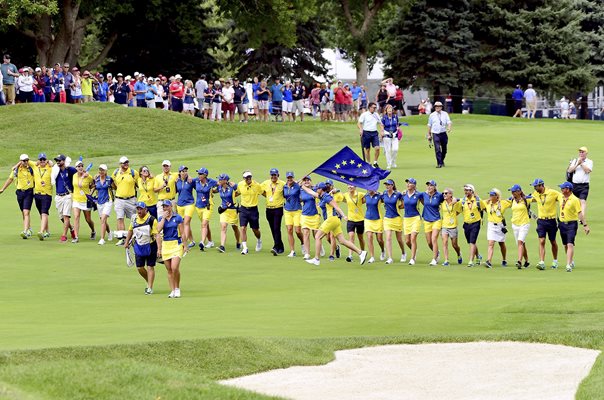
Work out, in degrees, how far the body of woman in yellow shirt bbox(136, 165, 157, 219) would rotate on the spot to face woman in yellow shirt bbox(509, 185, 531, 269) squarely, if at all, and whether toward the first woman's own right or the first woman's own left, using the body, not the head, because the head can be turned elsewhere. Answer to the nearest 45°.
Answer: approximately 45° to the first woman's own left

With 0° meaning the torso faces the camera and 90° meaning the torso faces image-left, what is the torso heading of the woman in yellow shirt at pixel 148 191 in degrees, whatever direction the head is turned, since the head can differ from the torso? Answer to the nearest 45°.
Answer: approximately 0°

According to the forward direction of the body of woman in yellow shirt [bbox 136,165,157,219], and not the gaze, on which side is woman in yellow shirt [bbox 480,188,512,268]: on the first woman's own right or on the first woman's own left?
on the first woman's own left

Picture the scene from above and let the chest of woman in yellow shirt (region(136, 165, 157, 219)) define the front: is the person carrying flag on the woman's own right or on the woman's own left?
on the woman's own left

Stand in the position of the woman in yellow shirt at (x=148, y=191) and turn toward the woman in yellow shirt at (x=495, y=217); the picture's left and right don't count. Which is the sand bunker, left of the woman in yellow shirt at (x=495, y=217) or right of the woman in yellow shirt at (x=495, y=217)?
right

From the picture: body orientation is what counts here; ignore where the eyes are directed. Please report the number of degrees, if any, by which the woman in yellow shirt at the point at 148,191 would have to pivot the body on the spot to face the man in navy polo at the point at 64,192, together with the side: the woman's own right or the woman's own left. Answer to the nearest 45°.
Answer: approximately 135° to the woman's own right

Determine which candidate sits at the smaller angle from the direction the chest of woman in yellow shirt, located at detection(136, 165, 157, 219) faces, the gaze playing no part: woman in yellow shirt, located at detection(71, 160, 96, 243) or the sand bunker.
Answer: the sand bunker
